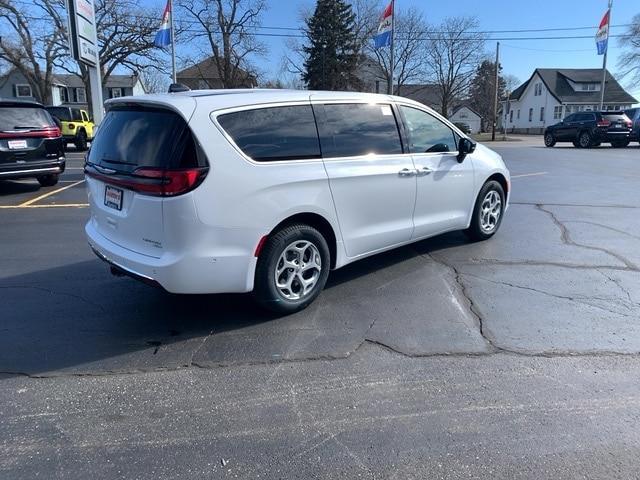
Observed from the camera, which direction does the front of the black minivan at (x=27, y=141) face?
facing away from the viewer

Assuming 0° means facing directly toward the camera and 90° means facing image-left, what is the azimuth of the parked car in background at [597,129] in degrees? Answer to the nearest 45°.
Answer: approximately 135°

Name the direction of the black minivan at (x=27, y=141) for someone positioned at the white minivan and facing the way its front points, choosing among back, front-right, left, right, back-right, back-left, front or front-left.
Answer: left

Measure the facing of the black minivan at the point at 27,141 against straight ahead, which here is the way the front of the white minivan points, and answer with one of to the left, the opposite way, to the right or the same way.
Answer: to the left

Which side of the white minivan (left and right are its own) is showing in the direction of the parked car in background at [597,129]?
front

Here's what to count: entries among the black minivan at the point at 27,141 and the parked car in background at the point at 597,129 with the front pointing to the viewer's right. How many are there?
0

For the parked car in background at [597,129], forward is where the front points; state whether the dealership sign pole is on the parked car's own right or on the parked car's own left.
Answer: on the parked car's own left

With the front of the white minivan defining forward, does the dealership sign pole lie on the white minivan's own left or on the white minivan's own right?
on the white minivan's own left
